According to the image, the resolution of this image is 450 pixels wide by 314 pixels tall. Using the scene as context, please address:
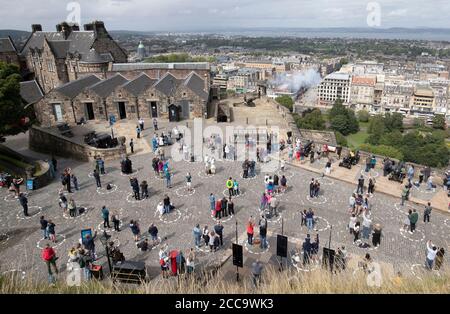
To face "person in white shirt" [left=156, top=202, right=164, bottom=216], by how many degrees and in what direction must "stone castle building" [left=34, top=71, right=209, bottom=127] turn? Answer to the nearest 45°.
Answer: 0° — it already faces them

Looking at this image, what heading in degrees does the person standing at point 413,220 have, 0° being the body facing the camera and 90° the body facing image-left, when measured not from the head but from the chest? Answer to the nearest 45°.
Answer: approximately 135°

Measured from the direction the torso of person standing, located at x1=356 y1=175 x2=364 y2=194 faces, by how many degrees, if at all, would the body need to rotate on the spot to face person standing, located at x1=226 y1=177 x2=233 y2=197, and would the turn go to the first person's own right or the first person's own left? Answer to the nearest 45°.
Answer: approximately 90° to the first person's own left

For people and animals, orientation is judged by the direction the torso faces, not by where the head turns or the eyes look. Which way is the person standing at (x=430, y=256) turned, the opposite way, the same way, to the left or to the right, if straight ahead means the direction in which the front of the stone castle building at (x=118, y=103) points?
the opposite way

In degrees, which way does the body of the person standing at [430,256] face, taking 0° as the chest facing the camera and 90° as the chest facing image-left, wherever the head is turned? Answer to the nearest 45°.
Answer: approximately 135°

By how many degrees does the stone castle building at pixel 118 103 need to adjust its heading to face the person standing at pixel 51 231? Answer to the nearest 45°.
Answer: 0° — it already faces them

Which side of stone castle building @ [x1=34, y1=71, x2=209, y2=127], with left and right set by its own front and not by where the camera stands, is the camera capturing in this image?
front

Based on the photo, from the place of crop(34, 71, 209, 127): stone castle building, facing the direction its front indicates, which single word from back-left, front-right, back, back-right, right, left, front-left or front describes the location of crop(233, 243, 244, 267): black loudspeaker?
front

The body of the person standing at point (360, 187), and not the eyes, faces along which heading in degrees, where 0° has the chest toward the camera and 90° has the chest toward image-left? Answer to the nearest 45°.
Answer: approximately 180°

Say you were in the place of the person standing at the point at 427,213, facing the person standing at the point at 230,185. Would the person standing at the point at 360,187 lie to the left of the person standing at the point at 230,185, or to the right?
right

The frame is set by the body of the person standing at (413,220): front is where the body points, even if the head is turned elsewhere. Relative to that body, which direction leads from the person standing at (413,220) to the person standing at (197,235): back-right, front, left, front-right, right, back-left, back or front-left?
left

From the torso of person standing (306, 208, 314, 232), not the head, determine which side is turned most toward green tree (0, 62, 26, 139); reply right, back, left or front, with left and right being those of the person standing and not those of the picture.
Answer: left

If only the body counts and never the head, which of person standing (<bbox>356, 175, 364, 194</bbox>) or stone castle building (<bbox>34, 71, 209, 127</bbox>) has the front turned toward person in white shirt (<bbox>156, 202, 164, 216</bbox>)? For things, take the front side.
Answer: the stone castle building

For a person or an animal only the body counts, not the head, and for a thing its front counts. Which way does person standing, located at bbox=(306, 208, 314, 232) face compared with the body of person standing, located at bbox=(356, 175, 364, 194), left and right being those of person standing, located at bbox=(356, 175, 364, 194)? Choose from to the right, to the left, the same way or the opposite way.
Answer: the same way

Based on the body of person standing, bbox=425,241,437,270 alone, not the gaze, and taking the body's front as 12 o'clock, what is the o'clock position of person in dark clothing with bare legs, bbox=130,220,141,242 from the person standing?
The person in dark clothing with bare legs is roughly at 10 o'clock from the person standing.

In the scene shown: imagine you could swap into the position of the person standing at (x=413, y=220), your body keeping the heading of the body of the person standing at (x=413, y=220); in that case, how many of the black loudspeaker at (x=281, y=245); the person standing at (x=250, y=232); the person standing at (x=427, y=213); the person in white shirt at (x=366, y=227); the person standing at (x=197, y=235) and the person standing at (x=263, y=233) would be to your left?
5

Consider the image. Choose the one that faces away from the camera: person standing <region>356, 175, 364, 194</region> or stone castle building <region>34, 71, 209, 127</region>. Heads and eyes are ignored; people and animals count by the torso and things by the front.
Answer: the person standing

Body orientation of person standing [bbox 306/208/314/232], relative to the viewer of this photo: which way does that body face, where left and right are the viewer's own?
facing away from the viewer
